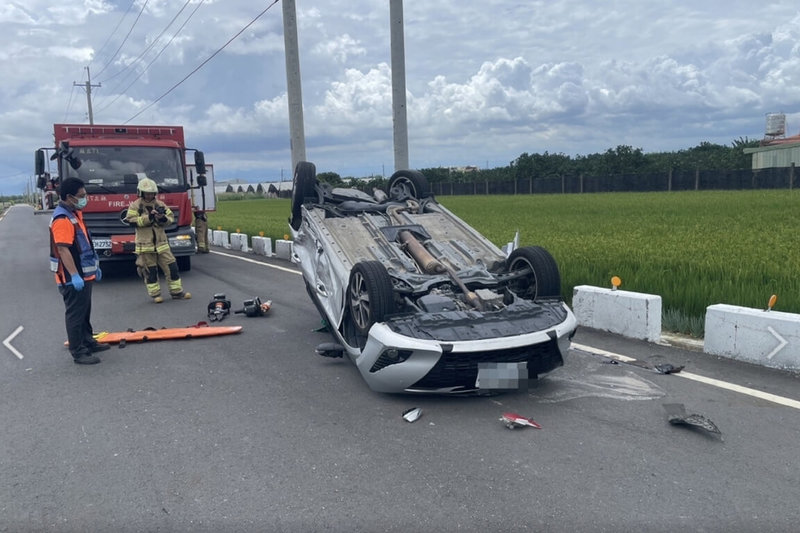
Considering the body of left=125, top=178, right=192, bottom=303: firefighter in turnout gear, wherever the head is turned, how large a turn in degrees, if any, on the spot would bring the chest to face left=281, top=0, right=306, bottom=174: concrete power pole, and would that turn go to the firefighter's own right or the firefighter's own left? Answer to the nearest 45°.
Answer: approximately 90° to the firefighter's own left

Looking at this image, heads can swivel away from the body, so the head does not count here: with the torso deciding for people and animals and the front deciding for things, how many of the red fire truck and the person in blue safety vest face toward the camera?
1

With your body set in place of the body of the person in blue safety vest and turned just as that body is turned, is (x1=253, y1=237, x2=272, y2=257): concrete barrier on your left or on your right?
on your left

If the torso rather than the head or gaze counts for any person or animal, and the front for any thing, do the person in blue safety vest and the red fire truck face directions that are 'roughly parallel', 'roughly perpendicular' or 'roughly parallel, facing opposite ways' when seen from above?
roughly perpendicular

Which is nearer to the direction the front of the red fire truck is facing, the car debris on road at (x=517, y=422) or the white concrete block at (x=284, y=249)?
the car debris on road

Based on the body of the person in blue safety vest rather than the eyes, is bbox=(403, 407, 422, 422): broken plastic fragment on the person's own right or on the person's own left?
on the person's own right

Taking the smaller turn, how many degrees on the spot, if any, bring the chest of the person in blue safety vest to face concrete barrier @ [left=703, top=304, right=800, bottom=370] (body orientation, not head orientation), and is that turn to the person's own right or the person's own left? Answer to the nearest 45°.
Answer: approximately 45° to the person's own right

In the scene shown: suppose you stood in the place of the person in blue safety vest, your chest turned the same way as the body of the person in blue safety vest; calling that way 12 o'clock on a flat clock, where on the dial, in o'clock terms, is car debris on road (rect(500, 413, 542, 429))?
The car debris on road is roughly at 2 o'clock from the person in blue safety vest.

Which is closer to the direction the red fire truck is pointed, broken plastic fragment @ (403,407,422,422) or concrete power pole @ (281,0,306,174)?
the broken plastic fragment

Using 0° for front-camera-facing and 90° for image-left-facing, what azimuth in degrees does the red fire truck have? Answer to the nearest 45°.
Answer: approximately 0°

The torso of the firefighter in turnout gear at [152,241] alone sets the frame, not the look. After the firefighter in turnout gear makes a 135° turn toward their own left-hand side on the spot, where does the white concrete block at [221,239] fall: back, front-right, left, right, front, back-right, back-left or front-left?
front

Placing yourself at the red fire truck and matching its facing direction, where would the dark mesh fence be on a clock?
The dark mesh fence is roughly at 8 o'clock from the red fire truck.

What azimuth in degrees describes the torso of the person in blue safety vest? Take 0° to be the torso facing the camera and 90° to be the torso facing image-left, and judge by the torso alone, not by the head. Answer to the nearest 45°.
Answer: approximately 270°
